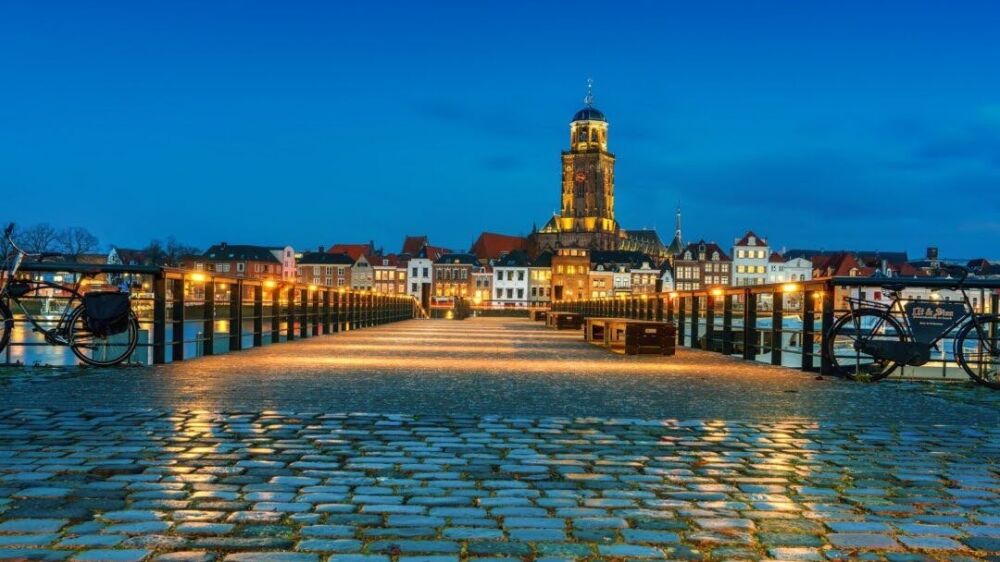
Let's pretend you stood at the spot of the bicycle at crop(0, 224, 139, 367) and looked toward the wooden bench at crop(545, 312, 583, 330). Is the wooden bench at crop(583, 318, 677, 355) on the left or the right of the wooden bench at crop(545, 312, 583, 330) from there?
right

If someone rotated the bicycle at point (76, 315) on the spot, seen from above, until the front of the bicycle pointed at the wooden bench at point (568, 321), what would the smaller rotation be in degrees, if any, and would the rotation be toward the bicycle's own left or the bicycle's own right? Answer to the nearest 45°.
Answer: approximately 135° to the bicycle's own right

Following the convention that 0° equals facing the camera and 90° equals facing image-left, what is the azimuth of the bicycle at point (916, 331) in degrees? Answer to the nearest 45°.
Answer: approximately 270°

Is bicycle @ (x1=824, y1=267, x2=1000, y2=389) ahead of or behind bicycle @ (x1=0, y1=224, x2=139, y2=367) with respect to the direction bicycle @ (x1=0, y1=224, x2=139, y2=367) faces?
behind

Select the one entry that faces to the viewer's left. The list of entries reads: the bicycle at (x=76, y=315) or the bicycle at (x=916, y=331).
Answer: the bicycle at (x=76, y=315)

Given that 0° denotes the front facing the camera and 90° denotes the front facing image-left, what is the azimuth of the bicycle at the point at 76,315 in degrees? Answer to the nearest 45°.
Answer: approximately 90°

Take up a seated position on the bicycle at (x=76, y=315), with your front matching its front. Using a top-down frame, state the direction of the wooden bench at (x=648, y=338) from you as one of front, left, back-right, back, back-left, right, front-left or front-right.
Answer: back

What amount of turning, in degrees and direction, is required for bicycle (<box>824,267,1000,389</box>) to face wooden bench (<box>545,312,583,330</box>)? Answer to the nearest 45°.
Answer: approximately 135° to its left

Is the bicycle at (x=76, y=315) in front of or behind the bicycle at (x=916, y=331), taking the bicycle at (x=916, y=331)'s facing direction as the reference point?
behind
